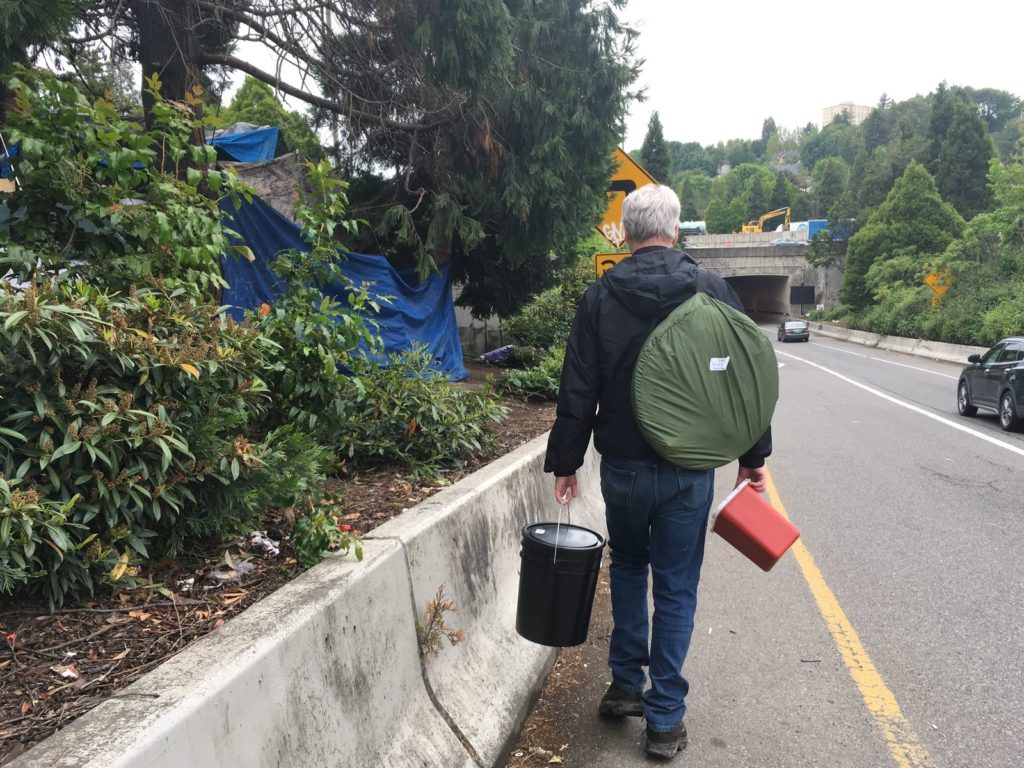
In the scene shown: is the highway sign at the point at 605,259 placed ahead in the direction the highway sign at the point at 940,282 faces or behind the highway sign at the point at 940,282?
ahead

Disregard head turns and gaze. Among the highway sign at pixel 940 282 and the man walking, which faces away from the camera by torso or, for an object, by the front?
the man walking

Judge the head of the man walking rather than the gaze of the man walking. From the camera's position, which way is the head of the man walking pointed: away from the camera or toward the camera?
away from the camera

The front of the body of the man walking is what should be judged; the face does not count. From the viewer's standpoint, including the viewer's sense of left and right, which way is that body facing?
facing away from the viewer

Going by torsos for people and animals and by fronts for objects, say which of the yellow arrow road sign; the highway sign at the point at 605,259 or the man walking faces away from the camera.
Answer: the man walking

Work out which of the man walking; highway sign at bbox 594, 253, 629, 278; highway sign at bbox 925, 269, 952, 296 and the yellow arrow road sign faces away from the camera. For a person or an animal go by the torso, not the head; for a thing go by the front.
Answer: the man walking

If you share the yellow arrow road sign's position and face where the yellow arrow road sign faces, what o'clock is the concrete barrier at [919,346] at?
The concrete barrier is roughly at 7 o'clock from the yellow arrow road sign.

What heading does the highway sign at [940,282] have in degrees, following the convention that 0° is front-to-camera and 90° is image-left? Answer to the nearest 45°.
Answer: approximately 0°

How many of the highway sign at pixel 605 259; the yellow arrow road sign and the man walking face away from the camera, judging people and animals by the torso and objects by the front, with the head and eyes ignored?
1

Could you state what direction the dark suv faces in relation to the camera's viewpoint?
facing away from the viewer and to the left of the viewer

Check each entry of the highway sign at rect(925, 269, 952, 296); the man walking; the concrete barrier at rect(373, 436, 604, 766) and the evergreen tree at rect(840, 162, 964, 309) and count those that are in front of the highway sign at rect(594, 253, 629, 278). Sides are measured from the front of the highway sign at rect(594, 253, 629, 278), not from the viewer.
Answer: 2

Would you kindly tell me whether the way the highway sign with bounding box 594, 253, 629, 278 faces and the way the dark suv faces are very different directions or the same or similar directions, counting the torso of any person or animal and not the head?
very different directions

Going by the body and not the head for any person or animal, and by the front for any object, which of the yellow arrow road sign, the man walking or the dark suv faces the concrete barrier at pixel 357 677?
the yellow arrow road sign

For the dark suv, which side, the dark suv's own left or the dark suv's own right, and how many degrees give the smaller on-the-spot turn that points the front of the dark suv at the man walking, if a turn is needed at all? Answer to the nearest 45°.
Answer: approximately 135° to the dark suv's own left

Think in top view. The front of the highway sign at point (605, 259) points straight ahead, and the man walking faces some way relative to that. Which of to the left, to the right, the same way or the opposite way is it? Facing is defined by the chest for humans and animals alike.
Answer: the opposite way

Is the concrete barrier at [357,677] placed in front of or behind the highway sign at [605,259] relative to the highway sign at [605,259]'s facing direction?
in front
